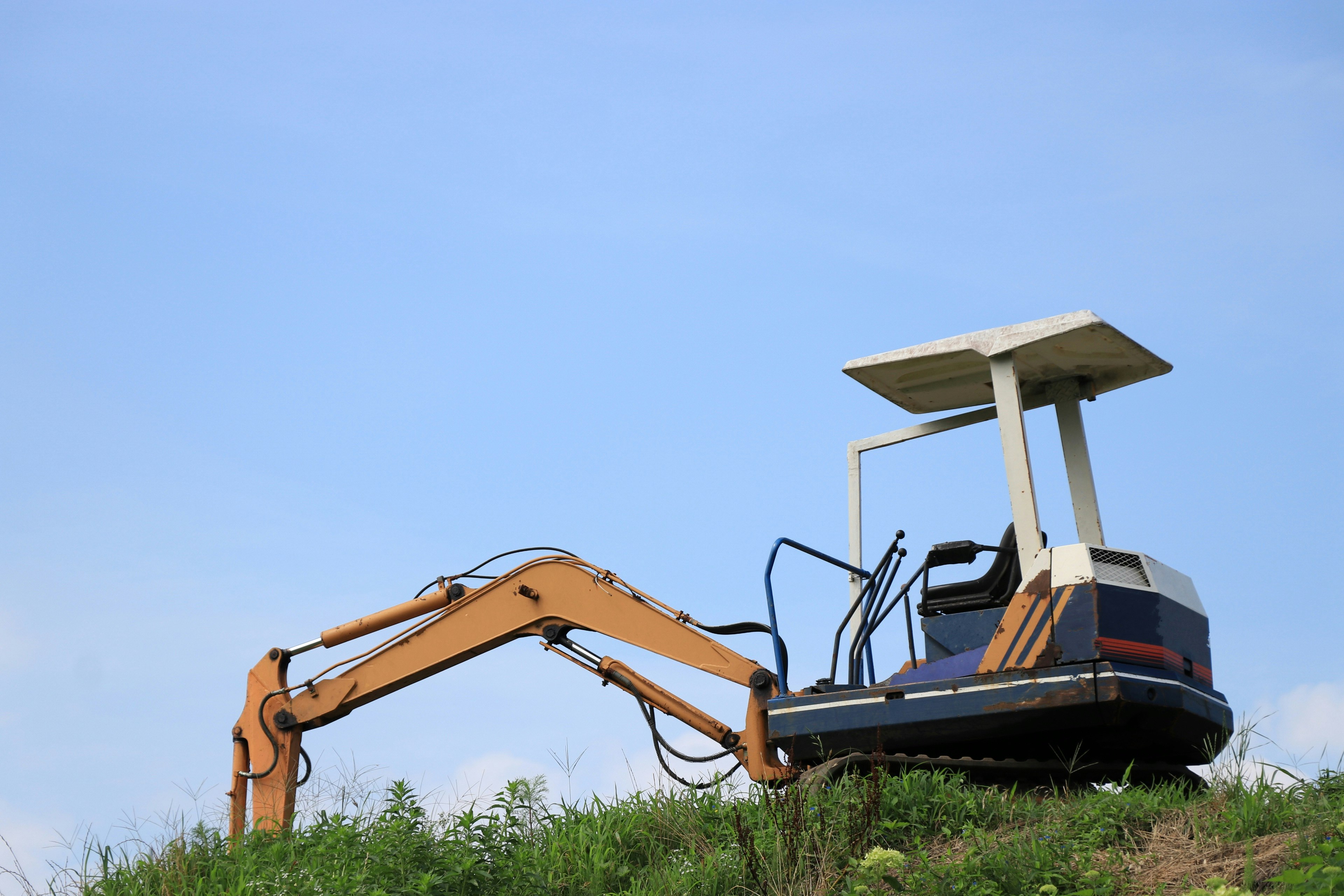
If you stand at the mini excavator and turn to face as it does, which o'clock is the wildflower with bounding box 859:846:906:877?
The wildflower is roughly at 8 o'clock from the mini excavator.

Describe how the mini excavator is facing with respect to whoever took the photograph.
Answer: facing away from the viewer and to the left of the viewer
